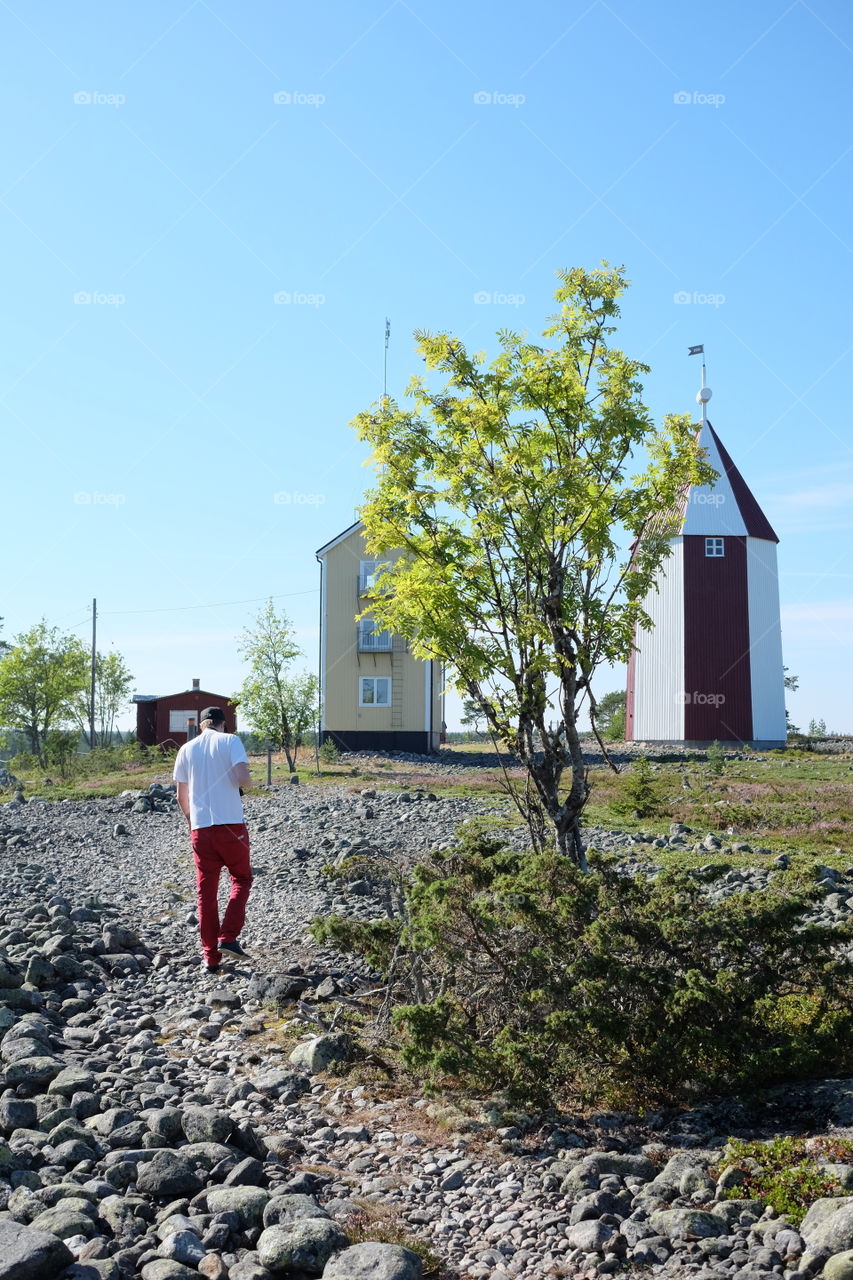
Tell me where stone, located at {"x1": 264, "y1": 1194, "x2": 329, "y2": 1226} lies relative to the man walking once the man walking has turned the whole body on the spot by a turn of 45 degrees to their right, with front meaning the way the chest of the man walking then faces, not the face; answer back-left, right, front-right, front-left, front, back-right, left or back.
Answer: back-right

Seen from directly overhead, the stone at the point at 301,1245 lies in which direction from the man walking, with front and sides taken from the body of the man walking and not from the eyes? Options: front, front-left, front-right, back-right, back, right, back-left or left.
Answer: back

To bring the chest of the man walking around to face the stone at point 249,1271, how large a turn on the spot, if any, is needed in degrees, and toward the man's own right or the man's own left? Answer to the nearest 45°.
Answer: approximately 180°

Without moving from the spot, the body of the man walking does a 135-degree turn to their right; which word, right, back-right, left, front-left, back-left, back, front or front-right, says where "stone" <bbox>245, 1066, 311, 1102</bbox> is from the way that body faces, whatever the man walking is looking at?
front-right

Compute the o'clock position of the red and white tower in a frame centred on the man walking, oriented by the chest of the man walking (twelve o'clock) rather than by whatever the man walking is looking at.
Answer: The red and white tower is roughly at 1 o'clock from the man walking.

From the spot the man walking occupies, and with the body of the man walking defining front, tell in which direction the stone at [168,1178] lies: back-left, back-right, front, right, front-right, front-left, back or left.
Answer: back

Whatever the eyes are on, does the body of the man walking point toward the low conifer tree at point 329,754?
yes

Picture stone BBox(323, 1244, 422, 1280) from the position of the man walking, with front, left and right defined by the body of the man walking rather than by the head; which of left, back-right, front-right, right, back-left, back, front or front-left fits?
back

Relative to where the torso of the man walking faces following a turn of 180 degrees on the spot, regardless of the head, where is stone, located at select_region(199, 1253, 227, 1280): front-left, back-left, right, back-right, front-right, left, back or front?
front

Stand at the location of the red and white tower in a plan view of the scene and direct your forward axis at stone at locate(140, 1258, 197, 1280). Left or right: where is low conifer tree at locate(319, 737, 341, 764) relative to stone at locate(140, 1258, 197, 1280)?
right

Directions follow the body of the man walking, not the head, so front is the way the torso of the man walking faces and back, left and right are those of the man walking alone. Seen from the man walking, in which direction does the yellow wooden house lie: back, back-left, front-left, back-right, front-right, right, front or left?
front

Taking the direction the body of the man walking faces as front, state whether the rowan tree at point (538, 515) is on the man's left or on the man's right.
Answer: on the man's right

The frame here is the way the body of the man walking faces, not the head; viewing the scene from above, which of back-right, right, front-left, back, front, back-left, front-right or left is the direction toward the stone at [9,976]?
left

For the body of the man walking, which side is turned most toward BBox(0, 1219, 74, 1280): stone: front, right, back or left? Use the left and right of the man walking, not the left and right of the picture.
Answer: back

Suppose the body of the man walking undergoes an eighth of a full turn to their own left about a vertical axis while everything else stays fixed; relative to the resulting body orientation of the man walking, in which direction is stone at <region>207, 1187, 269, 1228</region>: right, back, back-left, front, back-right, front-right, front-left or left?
back-left

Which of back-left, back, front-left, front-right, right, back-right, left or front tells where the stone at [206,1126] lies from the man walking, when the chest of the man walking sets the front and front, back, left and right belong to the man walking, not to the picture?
back

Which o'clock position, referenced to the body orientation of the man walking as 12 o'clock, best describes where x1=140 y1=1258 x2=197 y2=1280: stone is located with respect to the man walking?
The stone is roughly at 6 o'clock from the man walking.

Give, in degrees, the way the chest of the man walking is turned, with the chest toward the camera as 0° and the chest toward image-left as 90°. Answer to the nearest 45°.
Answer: approximately 180°

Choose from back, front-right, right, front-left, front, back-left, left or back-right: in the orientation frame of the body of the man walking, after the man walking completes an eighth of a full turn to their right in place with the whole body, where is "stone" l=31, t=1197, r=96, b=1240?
back-right
